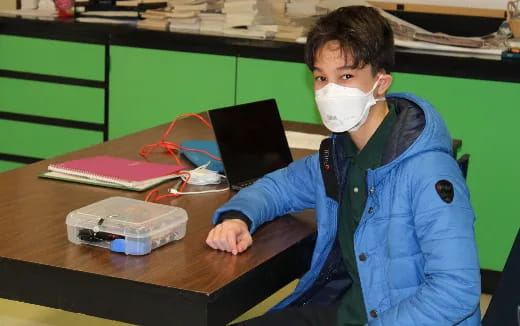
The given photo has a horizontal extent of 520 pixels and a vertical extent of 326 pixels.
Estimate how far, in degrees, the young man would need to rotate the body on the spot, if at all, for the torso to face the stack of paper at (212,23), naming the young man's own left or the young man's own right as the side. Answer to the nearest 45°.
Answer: approximately 135° to the young man's own right

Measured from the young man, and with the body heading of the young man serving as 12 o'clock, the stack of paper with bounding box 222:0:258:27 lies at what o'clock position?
The stack of paper is roughly at 4 o'clock from the young man.

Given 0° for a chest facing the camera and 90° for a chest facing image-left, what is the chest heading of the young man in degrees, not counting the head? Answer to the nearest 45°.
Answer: approximately 45°

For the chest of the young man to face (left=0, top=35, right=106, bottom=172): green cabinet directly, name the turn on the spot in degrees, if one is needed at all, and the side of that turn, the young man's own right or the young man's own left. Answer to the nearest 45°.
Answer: approximately 90° to the young man's own right

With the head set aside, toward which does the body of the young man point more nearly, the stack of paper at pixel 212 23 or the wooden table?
the wooden table

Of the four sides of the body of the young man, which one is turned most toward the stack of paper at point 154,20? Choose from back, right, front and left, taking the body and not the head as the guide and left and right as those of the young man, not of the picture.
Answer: right

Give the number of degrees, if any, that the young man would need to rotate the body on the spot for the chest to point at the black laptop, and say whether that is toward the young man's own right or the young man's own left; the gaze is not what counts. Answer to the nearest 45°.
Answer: approximately 90° to the young man's own right

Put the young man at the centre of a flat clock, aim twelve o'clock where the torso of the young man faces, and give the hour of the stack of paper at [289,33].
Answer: The stack of paper is roughly at 4 o'clock from the young man.

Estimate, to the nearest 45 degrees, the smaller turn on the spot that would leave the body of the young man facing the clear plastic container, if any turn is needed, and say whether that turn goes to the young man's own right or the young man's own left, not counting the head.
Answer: approximately 45° to the young man's own right

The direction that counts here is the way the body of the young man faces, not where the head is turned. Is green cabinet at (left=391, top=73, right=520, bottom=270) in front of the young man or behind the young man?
behind
